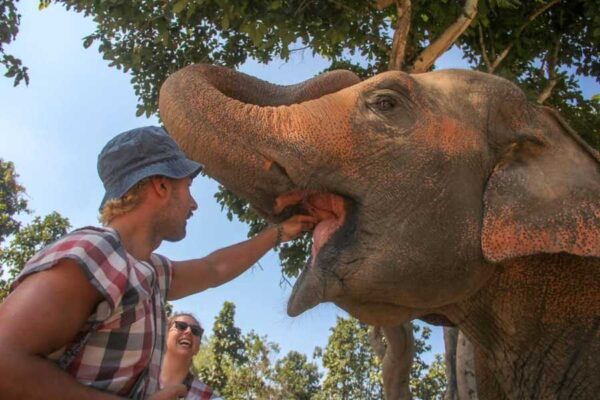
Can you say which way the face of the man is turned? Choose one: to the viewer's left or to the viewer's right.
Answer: to the viewer's right

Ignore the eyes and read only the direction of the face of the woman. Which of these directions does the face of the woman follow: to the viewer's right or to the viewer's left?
to the viewer's right

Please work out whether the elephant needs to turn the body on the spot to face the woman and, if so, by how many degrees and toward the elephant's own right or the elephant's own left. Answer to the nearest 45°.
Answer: approximately 45° to the elephant's own right

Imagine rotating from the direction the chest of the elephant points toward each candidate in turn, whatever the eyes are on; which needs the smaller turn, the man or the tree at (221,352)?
the man

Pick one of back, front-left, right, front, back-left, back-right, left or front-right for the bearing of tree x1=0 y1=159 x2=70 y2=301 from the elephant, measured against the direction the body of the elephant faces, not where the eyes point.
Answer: front-right

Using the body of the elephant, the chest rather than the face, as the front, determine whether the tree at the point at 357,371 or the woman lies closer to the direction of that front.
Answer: the woman

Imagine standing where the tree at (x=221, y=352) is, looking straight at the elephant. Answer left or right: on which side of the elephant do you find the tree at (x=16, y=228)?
right

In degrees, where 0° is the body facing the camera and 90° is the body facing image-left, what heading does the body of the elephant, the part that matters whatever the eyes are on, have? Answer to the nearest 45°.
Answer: approximately 90°

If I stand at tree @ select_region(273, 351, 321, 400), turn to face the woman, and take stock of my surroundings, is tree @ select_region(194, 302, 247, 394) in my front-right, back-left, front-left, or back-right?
front-right
